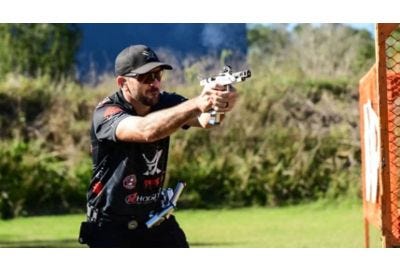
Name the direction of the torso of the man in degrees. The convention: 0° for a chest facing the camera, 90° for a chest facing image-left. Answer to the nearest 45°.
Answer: approximately 315°

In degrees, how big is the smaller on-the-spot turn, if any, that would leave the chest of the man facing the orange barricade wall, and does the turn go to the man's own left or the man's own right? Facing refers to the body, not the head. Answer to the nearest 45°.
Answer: approximately 90° to the man's own left

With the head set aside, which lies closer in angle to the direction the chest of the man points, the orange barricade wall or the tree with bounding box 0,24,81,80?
the orange barricade wall

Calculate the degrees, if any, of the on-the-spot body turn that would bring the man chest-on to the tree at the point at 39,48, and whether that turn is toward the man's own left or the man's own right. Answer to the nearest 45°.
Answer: approximately 135° to the man's own left
